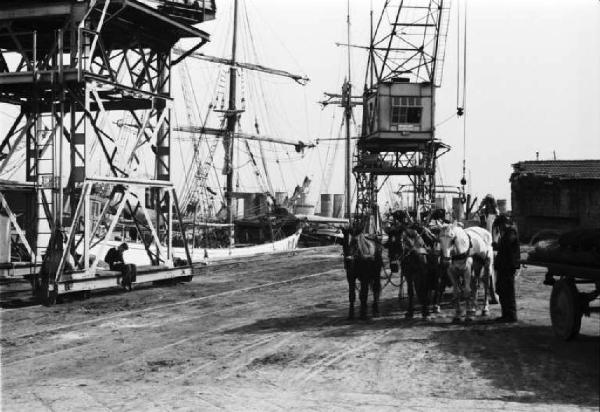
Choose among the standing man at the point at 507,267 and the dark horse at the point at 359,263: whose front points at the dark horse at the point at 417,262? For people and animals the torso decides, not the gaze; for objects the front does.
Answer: the standing man

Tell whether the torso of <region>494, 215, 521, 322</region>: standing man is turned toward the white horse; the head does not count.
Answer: yes

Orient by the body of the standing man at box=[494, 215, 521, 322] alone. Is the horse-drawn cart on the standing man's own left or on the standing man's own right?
on the standing man's own left

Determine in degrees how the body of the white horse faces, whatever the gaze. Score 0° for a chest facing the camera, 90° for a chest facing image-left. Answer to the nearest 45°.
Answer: approximately 45°

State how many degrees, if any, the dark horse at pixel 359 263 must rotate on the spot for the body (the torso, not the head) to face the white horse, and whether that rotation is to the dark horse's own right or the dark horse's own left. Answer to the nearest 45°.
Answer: approximately 135° to the dark horse's own left

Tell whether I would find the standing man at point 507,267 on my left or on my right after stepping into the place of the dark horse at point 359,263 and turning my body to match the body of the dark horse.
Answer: on my left

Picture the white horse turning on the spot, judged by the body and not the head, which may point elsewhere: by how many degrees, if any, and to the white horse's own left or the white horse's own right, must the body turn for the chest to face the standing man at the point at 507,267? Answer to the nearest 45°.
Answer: approximately 135° to the white horse's own left

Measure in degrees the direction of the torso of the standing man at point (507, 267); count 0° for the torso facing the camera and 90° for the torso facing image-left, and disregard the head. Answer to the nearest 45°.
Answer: approximately 90°

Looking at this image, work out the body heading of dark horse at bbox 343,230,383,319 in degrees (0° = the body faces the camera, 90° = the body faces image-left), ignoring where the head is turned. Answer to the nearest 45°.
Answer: approximately 45°

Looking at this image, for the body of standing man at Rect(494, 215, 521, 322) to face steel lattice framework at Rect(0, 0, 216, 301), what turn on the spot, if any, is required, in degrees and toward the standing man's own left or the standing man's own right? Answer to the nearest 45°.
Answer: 0° — they already face it

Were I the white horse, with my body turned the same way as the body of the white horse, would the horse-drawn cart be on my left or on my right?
on my left

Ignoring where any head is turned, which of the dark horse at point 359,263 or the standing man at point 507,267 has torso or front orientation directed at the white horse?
the standing man
